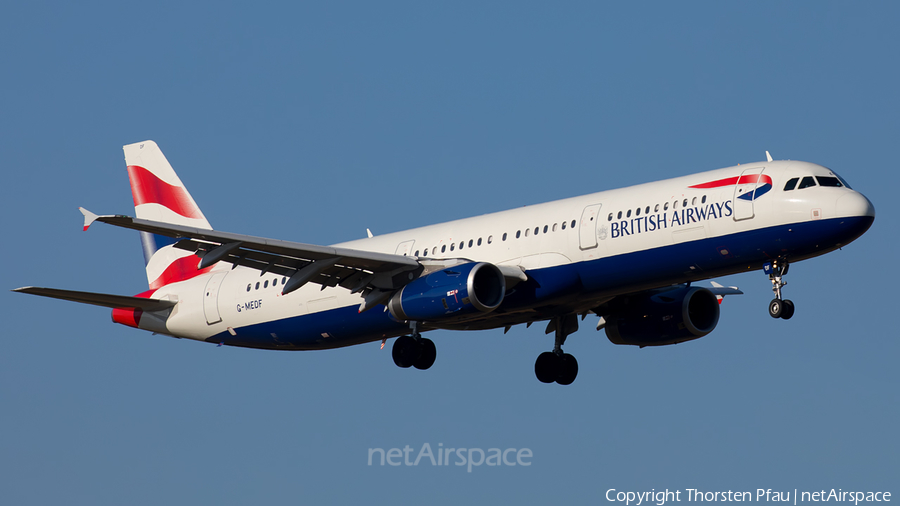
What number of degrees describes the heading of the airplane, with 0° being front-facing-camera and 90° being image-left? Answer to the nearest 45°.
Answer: approximately 315°
